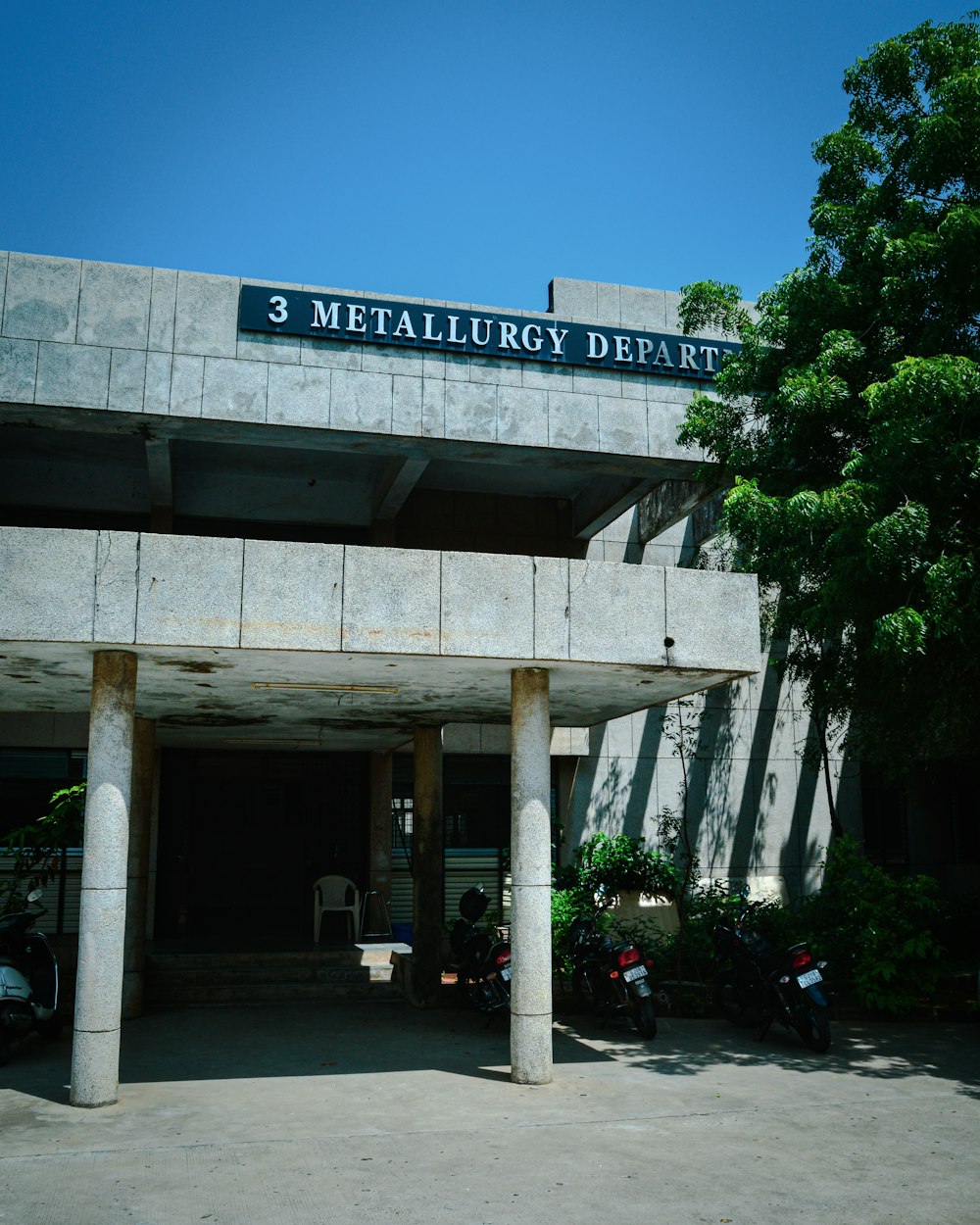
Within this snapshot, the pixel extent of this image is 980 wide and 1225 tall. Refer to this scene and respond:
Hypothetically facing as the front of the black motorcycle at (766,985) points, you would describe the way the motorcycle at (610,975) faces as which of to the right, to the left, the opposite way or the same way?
the same way

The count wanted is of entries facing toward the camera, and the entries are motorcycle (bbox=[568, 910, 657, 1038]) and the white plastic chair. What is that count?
1

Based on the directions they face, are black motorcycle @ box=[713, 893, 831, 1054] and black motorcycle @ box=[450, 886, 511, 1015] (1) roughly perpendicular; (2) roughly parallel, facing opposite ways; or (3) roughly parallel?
roughly parallel

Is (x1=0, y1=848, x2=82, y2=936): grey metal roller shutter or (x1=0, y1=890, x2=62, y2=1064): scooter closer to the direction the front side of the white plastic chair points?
the scooter

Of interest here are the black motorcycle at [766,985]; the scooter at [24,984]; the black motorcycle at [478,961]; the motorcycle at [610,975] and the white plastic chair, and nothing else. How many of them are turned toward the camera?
1

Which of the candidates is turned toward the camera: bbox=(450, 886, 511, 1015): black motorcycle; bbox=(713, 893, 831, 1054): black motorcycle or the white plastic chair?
the white plastic chair

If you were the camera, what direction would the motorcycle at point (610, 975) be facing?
facing away from the viewer and to the left of the viewer

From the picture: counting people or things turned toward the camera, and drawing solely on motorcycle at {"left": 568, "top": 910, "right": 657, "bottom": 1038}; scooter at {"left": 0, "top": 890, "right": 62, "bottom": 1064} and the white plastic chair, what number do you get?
1

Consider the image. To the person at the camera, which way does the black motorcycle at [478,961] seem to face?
facing away from the viewer and to the left of the viewer

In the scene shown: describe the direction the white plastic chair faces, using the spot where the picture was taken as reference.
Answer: facing the viewer

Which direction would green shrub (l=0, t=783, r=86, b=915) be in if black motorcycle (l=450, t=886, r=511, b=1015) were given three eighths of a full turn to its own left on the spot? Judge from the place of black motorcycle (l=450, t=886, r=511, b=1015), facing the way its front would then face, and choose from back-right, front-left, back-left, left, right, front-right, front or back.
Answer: right

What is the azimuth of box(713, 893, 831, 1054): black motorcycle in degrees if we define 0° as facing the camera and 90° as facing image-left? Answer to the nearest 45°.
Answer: approximately 135°

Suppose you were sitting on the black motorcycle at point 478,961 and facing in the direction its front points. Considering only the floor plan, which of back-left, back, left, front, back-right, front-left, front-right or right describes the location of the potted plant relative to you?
right

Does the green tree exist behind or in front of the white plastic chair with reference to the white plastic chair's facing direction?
in front
